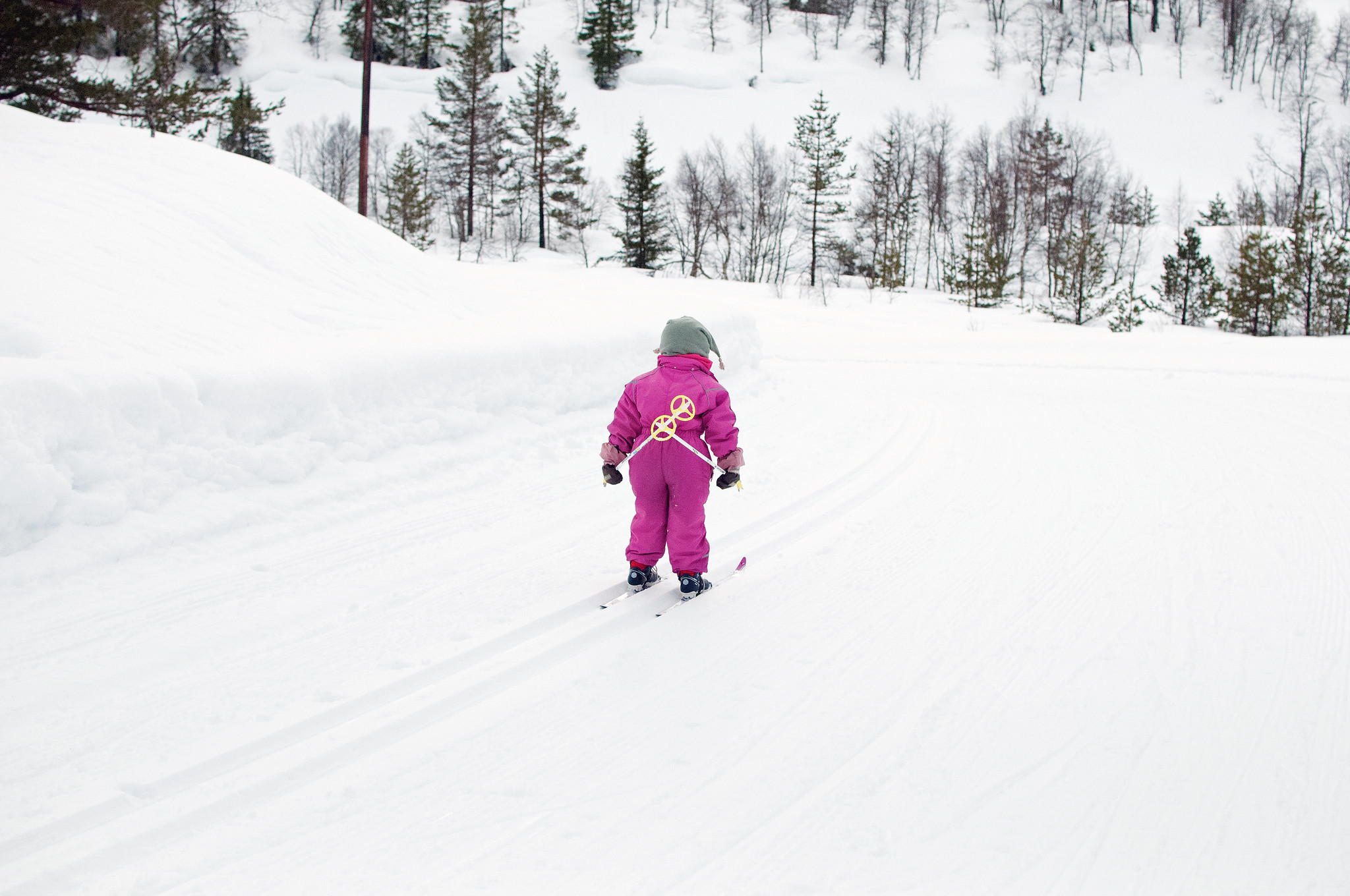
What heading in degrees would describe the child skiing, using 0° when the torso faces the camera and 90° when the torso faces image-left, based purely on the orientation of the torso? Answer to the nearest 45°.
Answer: approximately 180°

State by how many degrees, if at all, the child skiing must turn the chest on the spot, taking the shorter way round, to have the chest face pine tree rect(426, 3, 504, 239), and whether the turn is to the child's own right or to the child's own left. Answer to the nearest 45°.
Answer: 0° — they already face it

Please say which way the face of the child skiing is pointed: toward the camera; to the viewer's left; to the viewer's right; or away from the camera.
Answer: away from the camera

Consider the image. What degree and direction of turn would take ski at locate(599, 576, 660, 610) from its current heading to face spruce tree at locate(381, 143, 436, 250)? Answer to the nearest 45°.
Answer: approximately 45° to its left

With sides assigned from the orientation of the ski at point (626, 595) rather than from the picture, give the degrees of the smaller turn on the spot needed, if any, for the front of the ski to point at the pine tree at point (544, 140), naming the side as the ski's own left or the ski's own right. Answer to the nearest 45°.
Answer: approximately 45° to the ski's own left

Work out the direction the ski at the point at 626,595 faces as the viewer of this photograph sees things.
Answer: facing away from the viewer and to the right of the viewer
